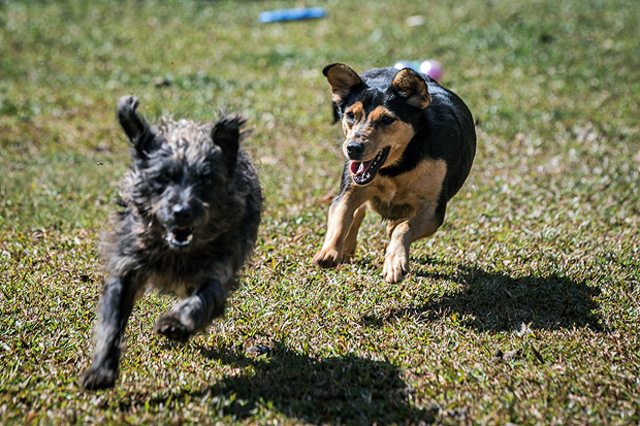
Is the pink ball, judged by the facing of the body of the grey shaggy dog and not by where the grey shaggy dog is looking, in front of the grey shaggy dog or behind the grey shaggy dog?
behind

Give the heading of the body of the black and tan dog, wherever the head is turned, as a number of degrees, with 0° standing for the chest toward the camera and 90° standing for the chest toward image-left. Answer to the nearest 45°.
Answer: approximately 45°

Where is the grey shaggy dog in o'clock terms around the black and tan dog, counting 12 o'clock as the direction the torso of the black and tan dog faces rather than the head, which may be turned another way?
The grey shaggy dog is roughly at 12 o'clock from the black and tan dog.

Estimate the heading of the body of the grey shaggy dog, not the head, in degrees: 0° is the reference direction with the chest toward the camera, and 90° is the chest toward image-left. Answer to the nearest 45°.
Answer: approximately 0°

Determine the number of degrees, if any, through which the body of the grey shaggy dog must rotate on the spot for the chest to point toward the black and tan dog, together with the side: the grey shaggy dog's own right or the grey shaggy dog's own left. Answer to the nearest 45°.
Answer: approximately 135° to the grey shaggy dog's own left

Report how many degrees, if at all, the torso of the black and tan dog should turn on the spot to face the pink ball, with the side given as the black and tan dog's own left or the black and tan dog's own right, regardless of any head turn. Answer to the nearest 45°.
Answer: approximately 135° to the black and tan dog's own right
